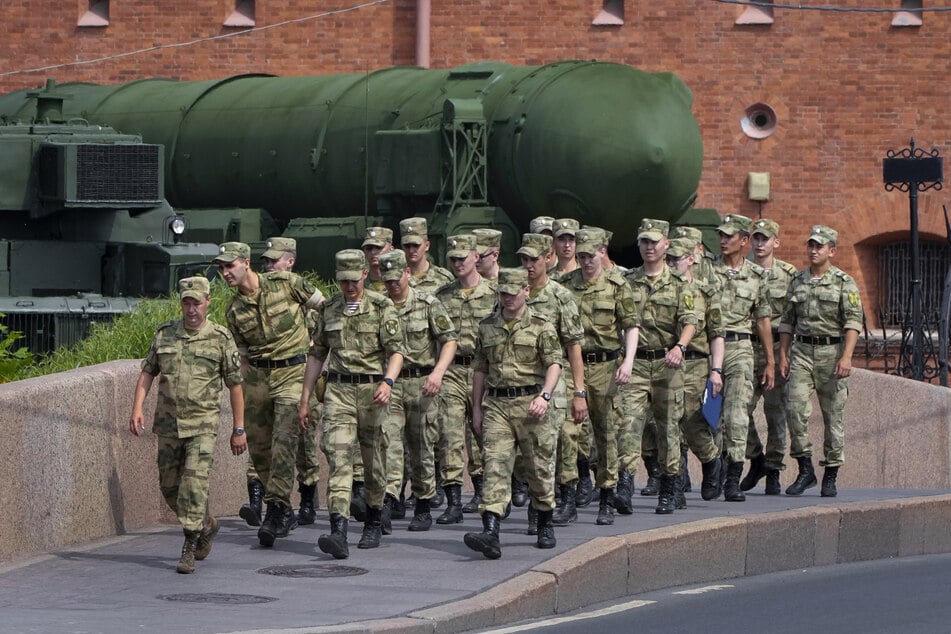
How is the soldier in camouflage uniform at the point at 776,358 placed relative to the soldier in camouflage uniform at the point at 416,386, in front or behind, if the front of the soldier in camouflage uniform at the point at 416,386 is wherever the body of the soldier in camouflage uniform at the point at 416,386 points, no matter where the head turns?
behind

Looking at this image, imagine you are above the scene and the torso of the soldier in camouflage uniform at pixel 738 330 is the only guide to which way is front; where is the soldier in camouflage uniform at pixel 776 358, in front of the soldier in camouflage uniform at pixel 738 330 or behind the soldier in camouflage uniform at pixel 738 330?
behind

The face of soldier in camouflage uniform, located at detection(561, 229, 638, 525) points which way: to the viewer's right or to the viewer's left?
to the viewer's left

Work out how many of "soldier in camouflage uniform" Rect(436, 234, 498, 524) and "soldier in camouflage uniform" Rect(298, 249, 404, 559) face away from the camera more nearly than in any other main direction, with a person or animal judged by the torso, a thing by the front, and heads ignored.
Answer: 0

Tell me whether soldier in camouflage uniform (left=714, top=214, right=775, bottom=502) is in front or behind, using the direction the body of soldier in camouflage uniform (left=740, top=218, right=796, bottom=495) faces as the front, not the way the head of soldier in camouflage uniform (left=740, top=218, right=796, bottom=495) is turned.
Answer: in front

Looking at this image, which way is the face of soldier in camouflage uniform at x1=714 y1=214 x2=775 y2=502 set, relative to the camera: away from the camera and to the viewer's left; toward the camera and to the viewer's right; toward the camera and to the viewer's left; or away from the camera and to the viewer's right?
toward the camera and to the viewer's left

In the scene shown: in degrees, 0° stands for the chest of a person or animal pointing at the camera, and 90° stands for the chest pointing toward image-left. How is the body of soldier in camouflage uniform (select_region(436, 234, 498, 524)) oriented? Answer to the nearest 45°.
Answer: approximately 45°

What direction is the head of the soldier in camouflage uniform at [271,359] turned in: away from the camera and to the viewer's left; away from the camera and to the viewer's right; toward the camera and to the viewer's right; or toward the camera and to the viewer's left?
toward the camera and to the viewer's left
